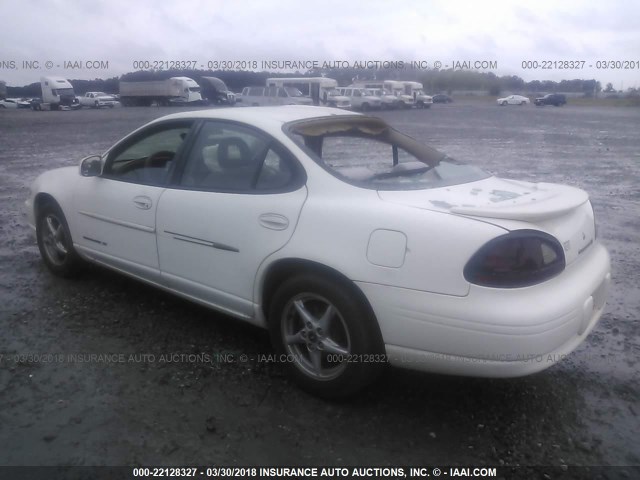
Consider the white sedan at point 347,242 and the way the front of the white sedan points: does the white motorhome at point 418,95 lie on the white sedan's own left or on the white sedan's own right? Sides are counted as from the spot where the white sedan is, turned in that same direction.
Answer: on the white sedan's own right

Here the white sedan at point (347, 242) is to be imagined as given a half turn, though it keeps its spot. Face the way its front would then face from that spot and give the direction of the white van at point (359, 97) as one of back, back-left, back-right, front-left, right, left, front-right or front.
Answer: back-left

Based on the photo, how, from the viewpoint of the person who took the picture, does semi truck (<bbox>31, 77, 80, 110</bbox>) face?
facing the viewer and to the right of the viewer

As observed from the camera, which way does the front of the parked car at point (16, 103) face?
facing to the right of the viewer

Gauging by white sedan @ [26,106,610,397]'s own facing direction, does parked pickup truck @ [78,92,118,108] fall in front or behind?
in front

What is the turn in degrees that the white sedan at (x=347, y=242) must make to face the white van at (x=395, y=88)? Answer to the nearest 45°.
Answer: approximately 45° to its right

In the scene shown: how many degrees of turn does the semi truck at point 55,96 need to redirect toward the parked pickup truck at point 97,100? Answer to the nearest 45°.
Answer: approximately 90° to its left

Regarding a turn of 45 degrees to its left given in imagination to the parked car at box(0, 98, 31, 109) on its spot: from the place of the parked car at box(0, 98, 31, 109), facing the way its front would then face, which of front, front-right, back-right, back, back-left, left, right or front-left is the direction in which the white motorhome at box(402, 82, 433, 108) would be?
right

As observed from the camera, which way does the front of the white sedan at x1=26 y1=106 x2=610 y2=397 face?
facing away from the viewer and to the left of the viewer

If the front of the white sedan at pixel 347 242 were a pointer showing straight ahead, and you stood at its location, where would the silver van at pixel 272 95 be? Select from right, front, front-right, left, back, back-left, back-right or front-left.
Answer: front-right

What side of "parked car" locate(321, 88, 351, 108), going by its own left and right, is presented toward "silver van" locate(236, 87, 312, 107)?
right
